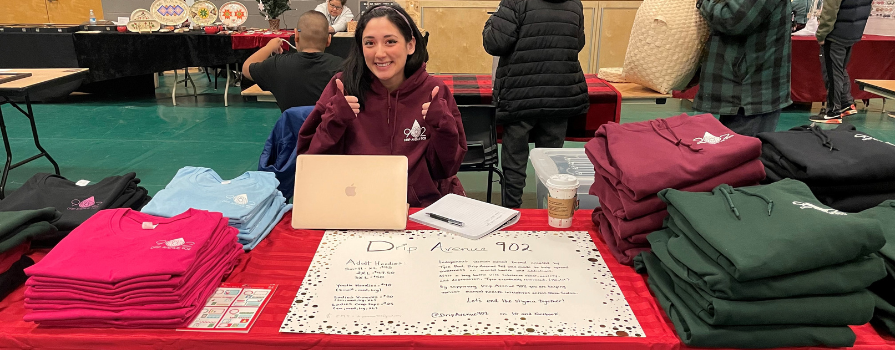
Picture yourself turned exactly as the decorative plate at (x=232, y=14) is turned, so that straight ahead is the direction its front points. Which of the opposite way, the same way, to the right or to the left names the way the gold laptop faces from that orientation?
the opposite way

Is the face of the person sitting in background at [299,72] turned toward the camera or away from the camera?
away from the camera

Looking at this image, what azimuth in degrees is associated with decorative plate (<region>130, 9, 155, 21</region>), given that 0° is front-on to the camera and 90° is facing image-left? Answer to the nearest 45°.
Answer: approximately 0°

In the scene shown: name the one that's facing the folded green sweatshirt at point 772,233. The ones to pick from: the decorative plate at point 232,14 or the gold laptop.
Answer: the decorative plate

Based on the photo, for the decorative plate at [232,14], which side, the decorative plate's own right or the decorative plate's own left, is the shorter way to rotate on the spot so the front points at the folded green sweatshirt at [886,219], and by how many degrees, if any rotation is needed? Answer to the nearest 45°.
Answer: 0° — it already faces it

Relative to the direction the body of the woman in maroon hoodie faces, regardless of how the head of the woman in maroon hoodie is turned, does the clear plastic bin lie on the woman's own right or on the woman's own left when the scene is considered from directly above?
on the woman's own left
